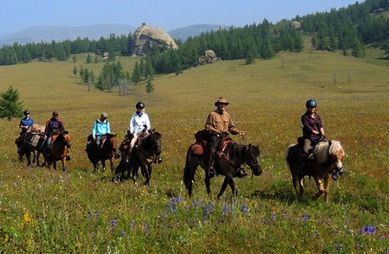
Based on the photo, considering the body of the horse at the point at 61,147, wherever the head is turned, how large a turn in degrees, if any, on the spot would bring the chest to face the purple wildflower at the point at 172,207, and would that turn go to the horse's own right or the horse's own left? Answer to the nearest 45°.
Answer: approximately 45° to the horse's own right

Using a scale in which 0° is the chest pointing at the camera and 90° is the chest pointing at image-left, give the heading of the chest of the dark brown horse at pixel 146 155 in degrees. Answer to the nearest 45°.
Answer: approximately 315°

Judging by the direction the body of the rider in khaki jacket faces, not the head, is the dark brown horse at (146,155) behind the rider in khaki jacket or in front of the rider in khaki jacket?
behind

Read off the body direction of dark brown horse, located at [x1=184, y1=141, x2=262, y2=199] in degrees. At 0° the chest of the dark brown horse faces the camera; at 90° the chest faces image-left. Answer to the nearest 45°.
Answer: approximately 270°

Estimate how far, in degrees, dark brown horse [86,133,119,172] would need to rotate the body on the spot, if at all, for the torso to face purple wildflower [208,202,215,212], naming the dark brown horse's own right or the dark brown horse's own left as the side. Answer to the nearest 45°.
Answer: approximately 45° to the dark brown horse's own right

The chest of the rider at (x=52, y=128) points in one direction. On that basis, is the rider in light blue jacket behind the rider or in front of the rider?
in front

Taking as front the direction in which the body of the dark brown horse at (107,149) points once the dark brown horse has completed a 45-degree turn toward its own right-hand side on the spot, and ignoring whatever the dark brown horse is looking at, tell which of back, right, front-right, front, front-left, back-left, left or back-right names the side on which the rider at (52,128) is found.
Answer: back-right

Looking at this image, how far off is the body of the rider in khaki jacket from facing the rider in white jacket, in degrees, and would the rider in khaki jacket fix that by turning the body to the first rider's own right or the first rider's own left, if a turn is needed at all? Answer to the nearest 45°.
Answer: approximately 180°

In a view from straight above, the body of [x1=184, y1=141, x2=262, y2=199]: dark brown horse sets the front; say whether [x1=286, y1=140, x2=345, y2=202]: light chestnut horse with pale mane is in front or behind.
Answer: in front

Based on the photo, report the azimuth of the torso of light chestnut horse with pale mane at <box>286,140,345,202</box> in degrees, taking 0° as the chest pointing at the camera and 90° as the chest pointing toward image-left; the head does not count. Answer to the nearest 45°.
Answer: approximately 315°

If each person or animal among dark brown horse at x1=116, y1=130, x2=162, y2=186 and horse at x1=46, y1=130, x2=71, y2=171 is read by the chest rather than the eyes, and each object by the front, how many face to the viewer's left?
0

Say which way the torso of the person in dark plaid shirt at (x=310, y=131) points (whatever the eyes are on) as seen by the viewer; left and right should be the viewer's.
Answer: facing the viewer and to the right of the viewer

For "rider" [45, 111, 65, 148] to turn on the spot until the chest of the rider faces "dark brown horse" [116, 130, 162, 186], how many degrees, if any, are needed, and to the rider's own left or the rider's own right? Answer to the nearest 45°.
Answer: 0° — they already face it

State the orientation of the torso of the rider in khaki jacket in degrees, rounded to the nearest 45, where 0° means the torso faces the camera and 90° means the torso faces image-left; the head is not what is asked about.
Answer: approximately 315°
